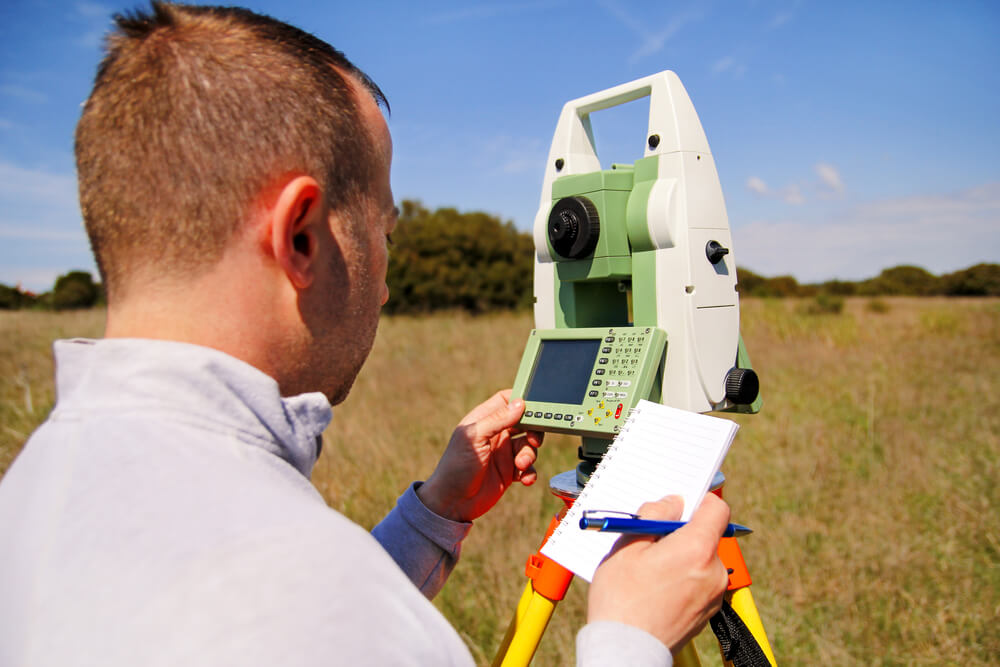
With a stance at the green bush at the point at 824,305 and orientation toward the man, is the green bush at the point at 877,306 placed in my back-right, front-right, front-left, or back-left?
back-left

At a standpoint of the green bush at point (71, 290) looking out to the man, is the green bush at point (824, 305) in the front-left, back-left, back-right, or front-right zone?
front-left

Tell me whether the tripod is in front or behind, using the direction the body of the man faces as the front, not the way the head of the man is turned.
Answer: in front

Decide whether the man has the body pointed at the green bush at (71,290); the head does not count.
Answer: no

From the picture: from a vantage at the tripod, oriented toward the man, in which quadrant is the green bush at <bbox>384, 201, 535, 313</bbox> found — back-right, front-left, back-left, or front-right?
back-right

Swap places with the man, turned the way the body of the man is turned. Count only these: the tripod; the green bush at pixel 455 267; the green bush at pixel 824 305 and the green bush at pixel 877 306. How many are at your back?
0

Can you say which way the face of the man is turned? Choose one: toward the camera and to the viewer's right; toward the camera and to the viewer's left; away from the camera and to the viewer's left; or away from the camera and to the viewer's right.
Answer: away from the camera and to the viewer's right

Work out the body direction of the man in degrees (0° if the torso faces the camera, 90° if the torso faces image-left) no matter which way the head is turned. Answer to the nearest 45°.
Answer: approximately 225°

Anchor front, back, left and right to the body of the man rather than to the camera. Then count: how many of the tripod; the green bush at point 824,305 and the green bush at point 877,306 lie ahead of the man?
3

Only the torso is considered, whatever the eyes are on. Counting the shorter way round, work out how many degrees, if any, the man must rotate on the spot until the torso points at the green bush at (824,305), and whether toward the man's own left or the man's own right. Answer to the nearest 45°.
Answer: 0° — they already face it

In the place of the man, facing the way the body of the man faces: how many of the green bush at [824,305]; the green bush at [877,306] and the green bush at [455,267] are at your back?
0

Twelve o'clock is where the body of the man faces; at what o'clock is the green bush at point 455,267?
The green bush is roughly at 11 o'clock from the man.

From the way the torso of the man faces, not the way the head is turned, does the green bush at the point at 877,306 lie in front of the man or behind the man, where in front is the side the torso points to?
in front
